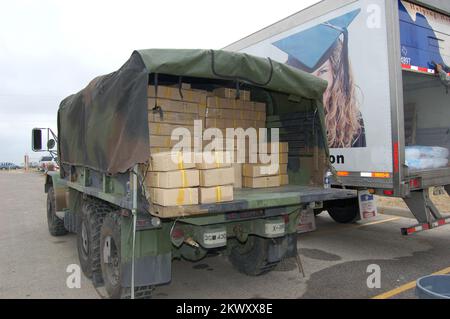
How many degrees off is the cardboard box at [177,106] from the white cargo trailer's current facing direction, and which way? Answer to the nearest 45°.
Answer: approximately 90° to its left

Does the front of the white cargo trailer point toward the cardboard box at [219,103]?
no

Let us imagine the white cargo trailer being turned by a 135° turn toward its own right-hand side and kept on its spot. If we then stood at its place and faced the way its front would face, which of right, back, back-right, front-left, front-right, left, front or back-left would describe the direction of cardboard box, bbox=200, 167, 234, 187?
back-right

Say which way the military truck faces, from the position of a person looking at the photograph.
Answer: facing away from the viewer and to the left of the viewer

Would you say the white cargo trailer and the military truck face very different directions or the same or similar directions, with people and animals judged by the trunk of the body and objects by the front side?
same or similar directions

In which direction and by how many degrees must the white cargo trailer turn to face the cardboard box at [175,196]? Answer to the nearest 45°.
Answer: approximately 90° to its left

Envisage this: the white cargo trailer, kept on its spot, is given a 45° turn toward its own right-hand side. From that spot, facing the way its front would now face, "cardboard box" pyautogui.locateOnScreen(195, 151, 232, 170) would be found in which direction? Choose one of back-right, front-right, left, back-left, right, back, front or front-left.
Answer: back-left

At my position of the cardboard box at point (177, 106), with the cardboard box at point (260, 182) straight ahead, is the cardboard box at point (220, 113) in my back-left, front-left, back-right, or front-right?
front-left

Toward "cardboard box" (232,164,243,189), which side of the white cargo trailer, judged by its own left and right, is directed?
left

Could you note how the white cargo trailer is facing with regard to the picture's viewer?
facing away from the viewer and to the left of the viewer

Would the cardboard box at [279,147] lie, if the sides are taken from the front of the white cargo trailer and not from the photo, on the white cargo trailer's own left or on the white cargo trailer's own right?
on the white cargo trailer's own left

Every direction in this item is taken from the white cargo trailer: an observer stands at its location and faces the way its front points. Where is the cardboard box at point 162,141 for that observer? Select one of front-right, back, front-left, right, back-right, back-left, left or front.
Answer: left

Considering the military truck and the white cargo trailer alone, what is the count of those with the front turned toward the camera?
0
